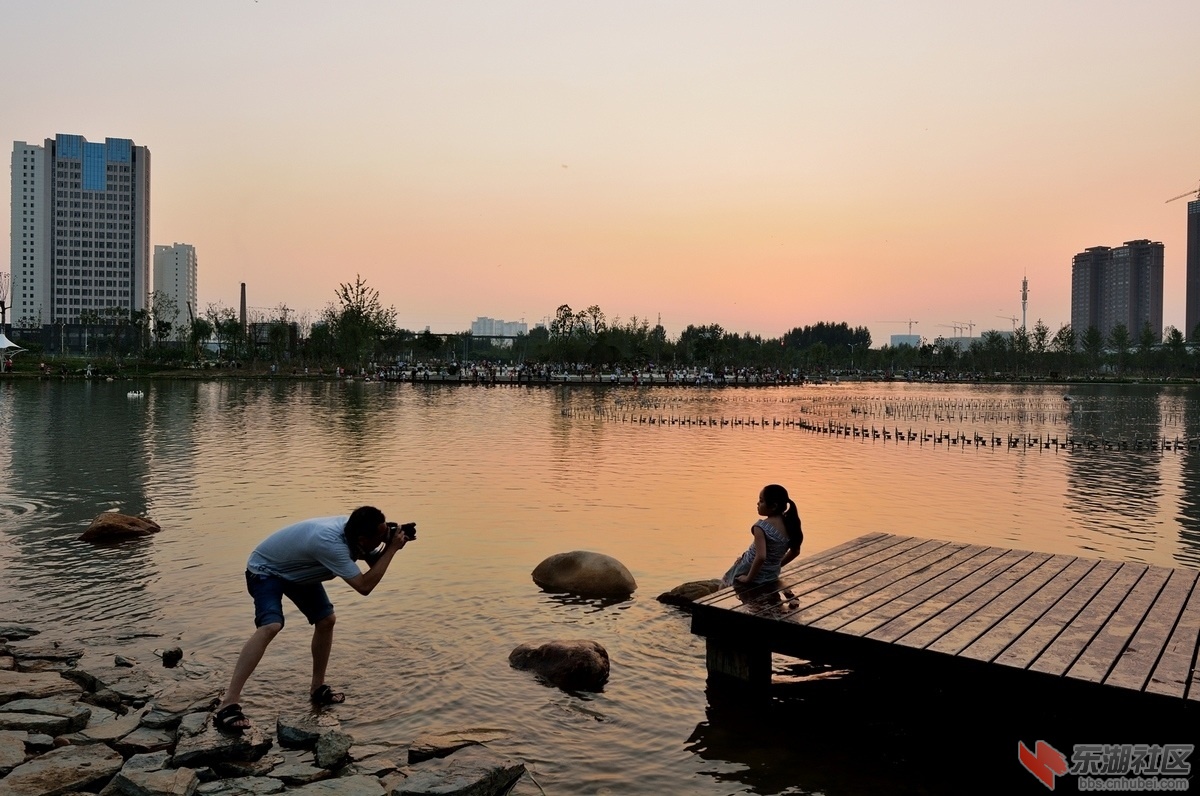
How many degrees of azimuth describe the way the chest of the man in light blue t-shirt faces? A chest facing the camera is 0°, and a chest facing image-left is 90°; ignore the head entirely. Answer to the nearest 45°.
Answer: approximately 270°

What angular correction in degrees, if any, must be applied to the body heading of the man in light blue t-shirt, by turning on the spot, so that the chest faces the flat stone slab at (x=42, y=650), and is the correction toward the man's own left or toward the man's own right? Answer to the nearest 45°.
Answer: approximately 135° to the man's own left

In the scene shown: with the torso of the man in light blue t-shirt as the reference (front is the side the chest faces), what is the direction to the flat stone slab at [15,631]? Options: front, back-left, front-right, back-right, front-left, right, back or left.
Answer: back-left

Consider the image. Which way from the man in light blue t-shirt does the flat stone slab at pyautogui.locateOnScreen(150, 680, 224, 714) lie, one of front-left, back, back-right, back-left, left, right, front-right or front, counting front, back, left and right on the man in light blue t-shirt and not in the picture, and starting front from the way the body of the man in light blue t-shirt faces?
back-left

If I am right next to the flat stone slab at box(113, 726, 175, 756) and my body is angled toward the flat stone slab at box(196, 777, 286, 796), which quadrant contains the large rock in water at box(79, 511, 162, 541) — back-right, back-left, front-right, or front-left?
back-left

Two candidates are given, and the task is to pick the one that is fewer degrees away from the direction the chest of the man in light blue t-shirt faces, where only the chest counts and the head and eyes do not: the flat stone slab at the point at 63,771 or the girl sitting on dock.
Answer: the girl sitting on dock

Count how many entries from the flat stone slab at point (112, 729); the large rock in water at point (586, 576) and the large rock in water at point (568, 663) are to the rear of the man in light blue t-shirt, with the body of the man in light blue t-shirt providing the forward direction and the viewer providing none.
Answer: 1

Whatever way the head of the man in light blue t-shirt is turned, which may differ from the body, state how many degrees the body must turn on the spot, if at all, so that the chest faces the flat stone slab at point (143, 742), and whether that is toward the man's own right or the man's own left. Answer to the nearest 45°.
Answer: approximately 180°

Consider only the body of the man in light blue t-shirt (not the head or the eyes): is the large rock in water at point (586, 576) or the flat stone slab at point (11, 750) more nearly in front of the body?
the large rock in water

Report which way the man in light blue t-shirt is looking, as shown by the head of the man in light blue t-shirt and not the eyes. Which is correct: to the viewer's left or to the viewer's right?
to the viewer's right

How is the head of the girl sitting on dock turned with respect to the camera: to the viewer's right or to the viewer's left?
to the viewer's left

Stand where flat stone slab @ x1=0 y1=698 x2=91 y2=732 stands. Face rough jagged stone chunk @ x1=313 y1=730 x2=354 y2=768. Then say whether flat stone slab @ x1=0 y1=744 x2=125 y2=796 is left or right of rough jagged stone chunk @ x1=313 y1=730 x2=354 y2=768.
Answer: right
